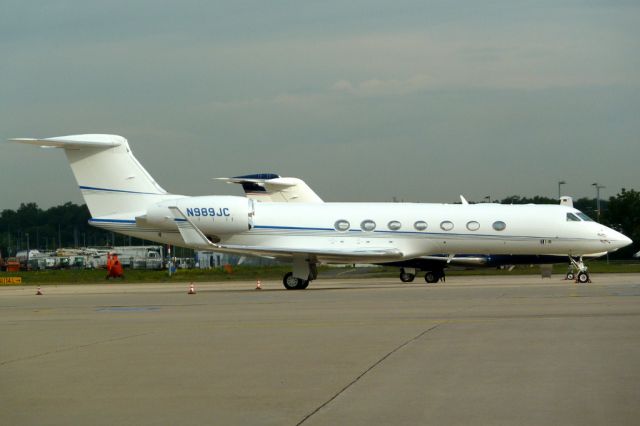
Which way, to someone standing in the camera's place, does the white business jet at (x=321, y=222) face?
facing to the right of the viewer
